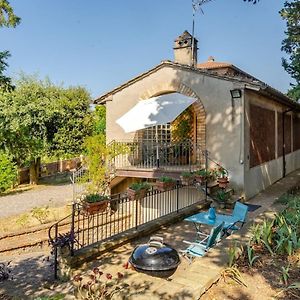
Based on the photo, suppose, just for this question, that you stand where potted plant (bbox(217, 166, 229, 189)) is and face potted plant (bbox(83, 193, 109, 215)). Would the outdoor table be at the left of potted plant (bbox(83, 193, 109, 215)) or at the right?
left

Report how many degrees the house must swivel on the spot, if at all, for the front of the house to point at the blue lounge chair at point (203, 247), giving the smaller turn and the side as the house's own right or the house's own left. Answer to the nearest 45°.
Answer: approximately 45° to the house's own left

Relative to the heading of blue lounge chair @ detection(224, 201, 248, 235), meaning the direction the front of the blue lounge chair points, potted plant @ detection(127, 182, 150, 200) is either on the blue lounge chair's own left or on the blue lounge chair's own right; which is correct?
on the blue lounge chair's own right

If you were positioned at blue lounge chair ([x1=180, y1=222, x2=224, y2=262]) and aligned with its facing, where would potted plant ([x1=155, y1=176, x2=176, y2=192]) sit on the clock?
The potted plant is roughly at 4 o'clock from the blue lounge chair.

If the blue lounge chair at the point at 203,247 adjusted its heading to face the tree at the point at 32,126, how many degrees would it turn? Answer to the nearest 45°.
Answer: approximately 90° to its right

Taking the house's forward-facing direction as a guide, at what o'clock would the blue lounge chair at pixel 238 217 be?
The blue lounge chair is roughly at 10 o'clock from the house.

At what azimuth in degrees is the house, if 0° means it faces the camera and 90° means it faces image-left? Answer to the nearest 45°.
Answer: approximately 45°

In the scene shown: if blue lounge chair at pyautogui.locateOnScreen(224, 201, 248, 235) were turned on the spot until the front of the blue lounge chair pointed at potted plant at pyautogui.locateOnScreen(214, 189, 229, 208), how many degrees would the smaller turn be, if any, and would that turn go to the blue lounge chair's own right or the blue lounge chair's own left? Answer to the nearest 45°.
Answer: approximately 135° to the blue lounge chair's own right

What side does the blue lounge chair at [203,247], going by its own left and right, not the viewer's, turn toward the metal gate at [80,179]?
right
